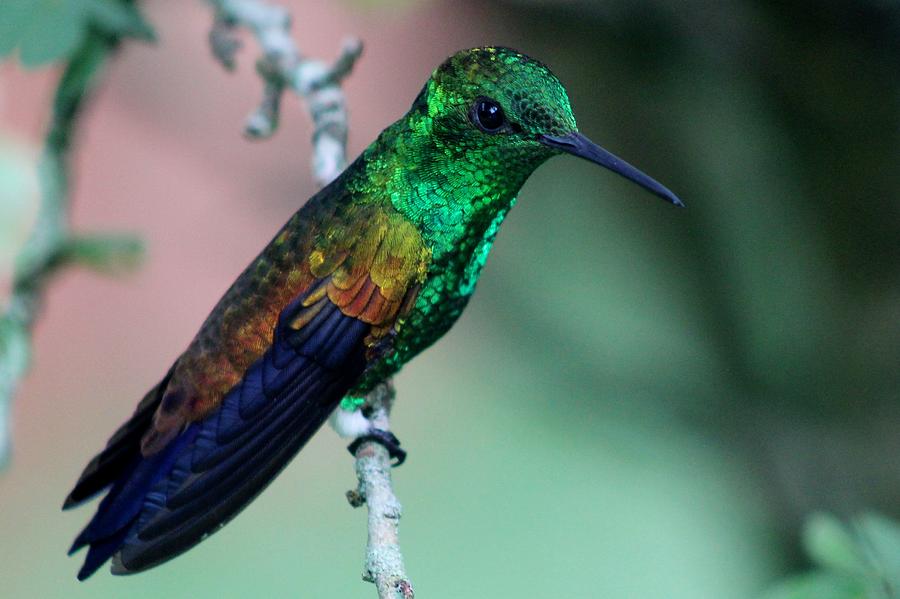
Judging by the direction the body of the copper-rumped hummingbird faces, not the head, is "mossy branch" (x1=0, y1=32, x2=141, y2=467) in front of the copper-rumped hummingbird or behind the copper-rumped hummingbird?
behind

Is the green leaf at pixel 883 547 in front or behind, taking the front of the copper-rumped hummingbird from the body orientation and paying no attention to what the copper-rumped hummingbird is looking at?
in front

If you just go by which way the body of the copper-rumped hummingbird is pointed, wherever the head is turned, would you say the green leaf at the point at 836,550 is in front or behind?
in front

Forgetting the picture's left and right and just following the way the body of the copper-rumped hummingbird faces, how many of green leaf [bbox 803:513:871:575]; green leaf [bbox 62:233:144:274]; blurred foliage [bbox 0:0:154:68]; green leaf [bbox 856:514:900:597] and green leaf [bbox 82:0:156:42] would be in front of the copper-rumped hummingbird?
2

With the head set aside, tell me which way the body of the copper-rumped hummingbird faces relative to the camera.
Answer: to the viewer's right

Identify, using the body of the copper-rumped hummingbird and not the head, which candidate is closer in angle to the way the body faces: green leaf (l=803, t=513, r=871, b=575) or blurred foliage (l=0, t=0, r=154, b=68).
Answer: the green leaf

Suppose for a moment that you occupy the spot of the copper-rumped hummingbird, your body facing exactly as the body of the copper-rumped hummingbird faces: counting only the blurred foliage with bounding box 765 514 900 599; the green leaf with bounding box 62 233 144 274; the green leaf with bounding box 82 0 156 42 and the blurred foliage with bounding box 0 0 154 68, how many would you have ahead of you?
1

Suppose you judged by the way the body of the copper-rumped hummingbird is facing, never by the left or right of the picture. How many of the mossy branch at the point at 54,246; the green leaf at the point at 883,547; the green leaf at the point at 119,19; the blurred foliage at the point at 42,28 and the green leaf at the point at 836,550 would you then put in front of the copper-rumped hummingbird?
2

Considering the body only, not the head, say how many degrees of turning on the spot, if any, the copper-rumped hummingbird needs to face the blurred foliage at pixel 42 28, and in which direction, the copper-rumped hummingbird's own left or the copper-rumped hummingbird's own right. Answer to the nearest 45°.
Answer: approximately 135° to the copper-rumped hummingbird's own right

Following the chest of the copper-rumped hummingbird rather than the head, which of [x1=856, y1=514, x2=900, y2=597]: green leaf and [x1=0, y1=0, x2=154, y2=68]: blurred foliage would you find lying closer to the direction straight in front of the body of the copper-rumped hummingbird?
the green leaf

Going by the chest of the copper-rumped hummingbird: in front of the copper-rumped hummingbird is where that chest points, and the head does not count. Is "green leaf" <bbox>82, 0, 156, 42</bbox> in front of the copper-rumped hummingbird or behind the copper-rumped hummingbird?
behind
